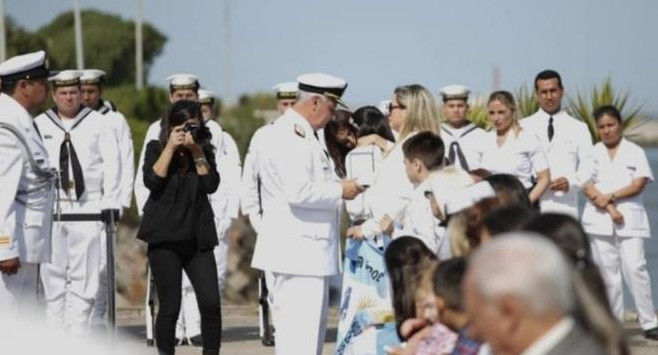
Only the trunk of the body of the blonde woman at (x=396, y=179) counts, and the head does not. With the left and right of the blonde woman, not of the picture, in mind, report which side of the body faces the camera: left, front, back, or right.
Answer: left

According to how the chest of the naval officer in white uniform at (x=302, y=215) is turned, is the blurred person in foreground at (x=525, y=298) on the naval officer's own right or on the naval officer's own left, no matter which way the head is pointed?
on the naval officer's own right

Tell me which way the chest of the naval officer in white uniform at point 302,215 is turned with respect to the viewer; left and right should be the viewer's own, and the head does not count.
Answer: facing to the right of the viewer

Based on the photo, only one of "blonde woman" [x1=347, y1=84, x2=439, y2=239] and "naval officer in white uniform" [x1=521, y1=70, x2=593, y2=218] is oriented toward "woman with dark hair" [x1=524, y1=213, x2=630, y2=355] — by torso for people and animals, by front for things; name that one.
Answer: the naval officer in white uniform

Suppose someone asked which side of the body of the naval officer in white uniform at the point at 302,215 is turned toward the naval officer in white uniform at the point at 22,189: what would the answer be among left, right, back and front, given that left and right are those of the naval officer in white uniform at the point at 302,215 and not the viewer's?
back

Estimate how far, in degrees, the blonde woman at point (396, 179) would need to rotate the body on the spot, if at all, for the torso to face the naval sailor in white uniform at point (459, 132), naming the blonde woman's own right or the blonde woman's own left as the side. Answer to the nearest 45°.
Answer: approximately 90° to the blonde woman's own right

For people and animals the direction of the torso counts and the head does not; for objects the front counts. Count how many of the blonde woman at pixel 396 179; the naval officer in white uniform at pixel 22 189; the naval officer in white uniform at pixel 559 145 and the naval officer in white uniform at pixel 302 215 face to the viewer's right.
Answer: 2

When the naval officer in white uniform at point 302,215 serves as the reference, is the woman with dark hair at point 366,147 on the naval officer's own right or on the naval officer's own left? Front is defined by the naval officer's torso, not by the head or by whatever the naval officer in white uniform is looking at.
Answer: on the naval officer's own left

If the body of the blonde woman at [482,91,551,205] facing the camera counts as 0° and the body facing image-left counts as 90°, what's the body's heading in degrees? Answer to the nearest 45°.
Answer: approximately 45°

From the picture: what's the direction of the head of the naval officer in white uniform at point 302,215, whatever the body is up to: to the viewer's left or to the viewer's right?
to the viewer's right
